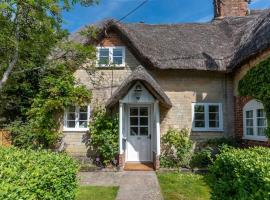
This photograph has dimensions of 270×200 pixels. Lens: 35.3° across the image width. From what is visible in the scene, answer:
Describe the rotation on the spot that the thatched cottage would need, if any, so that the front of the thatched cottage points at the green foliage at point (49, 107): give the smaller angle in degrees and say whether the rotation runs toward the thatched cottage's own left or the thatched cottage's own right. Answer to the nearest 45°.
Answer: approximately 90° to the thatched cottage's own right

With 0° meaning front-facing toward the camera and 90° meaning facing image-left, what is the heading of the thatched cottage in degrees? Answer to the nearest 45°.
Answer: approximately 0°

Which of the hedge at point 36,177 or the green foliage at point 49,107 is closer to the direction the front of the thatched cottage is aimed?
the hedge

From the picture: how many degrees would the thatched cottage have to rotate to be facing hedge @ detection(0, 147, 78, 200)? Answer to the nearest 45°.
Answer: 0° — it already faces it

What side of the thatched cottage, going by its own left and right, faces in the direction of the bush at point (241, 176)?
front
